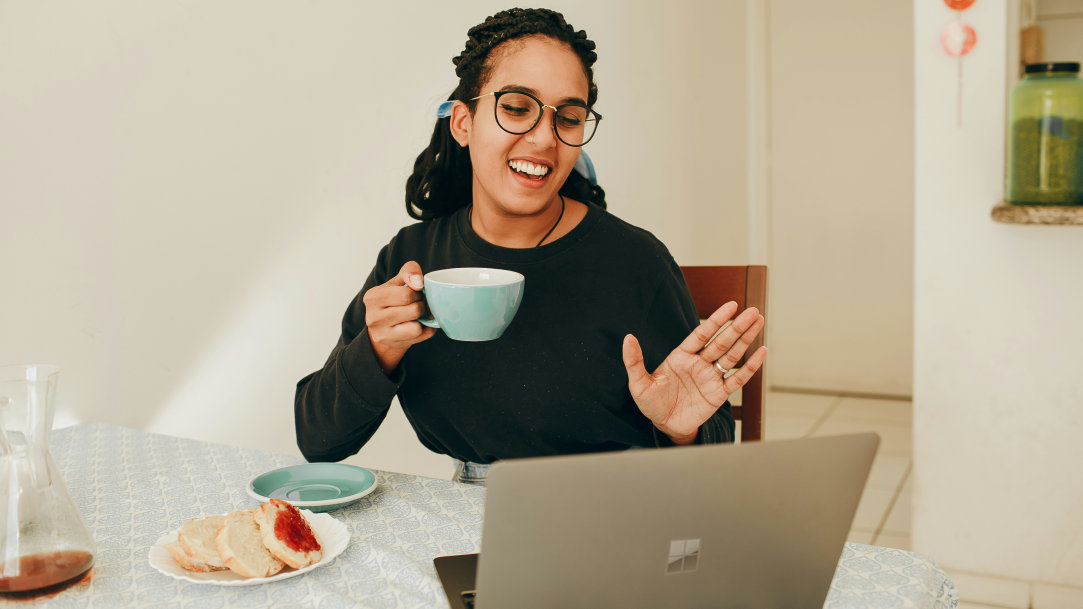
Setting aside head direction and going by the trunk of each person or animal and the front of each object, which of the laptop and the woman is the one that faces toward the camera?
the woman

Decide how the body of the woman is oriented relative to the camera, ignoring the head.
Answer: toward the camera

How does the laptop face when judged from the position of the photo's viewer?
facing away from the viewer and to the left of the viewer

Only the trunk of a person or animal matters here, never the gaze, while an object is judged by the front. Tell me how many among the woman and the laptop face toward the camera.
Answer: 1

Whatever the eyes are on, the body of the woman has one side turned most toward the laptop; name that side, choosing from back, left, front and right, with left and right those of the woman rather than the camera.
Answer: front

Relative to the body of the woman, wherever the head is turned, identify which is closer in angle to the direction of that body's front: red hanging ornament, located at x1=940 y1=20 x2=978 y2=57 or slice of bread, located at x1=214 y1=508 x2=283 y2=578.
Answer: the slice of bread
